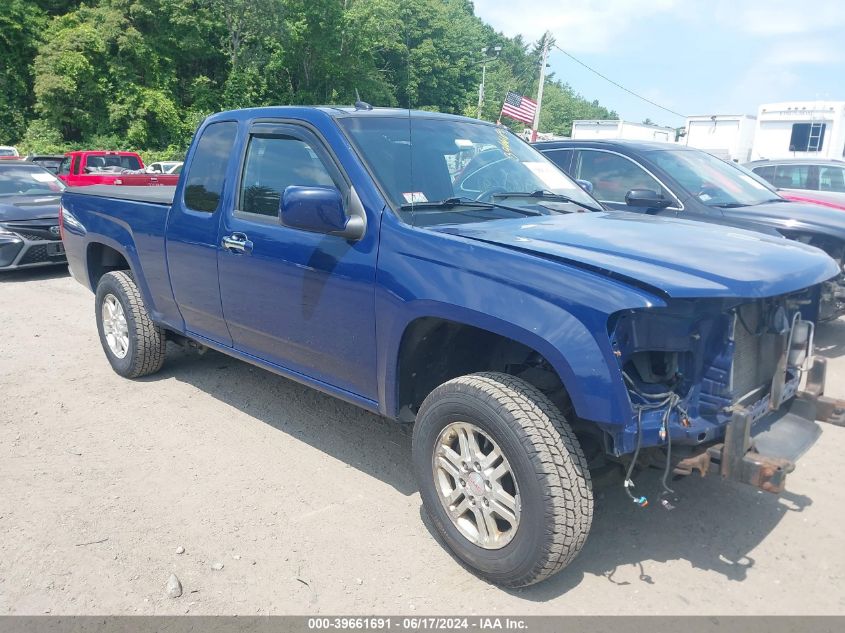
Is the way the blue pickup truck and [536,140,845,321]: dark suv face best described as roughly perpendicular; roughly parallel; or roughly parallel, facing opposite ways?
roughly parallel

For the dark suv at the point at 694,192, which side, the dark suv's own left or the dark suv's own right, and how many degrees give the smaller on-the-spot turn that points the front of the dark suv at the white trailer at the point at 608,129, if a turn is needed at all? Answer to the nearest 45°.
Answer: approximately 135° to the dark suv's own left

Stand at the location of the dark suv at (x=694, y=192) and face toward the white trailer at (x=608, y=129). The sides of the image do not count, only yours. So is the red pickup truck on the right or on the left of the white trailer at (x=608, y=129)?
left

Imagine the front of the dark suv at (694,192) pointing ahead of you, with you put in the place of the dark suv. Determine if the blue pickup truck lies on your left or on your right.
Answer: on your right

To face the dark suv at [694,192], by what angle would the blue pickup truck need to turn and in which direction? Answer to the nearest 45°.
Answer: approximately 90° to its left

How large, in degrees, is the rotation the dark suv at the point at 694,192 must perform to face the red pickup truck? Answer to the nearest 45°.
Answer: approximately 180°

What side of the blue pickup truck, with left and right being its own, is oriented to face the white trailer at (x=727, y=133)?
left

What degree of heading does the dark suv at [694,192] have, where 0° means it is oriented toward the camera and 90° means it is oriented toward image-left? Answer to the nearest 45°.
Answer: approximately 315°

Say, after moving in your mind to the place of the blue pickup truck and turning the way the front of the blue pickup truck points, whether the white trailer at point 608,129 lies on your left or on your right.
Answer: on your left

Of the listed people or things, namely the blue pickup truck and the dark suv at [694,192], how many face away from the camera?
0

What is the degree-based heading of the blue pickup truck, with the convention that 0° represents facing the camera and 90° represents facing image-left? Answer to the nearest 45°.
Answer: approximately 315°
